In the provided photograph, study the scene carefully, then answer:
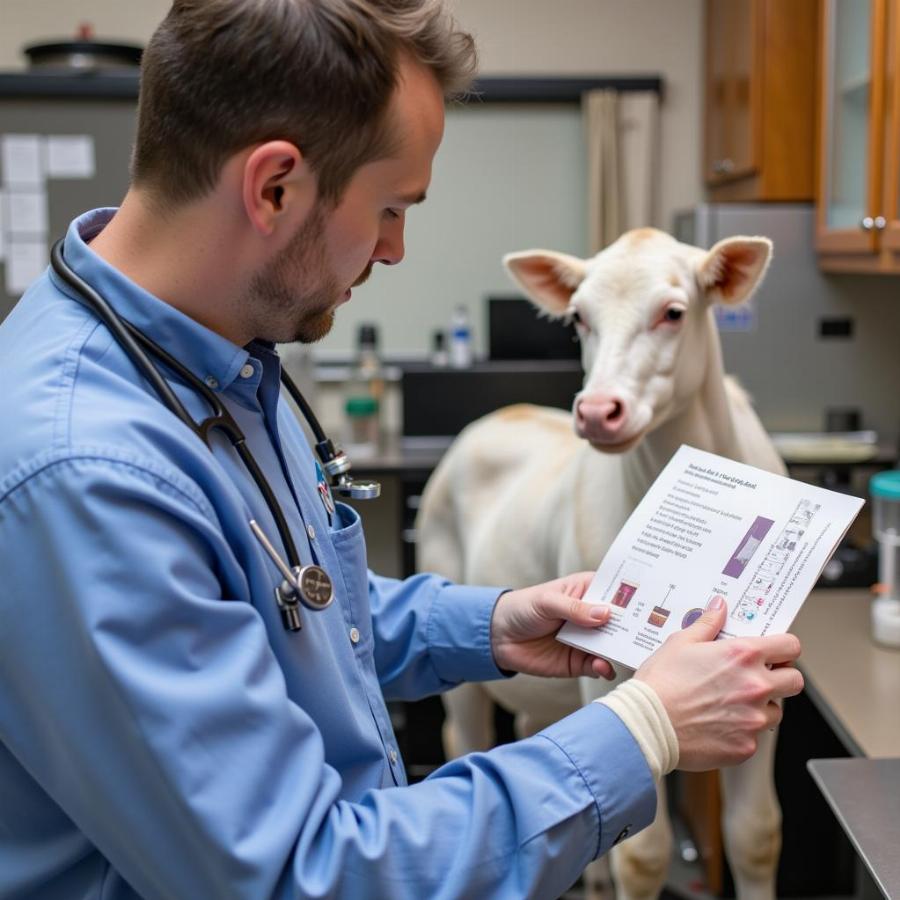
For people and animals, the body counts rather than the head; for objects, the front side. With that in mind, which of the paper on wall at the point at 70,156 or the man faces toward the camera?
the paper on wall

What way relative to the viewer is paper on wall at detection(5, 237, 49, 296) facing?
toward the camera

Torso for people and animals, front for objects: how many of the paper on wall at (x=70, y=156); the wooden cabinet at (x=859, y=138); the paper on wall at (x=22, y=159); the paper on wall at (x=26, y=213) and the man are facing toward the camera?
4

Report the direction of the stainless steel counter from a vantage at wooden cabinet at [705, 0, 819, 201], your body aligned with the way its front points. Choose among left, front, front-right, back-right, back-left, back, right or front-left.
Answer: front-left

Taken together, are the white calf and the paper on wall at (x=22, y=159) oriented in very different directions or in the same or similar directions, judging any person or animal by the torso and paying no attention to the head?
same or similar directions

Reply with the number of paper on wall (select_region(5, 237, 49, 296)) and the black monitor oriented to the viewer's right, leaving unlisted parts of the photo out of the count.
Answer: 0

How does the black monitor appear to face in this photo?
toward the camera

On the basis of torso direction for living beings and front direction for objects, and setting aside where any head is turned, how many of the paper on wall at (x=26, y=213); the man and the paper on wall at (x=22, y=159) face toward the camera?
2

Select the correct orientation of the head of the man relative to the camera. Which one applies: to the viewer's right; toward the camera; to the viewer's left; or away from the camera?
to the viewer's right

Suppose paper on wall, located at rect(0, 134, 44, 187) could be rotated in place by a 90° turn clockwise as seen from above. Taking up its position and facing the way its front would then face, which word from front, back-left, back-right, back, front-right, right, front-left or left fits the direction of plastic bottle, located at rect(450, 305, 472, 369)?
back-left

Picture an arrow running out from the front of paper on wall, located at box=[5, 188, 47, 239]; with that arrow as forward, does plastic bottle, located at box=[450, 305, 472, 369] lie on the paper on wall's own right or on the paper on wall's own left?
on the paper on wall's own left

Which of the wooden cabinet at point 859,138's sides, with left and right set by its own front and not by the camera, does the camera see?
front
